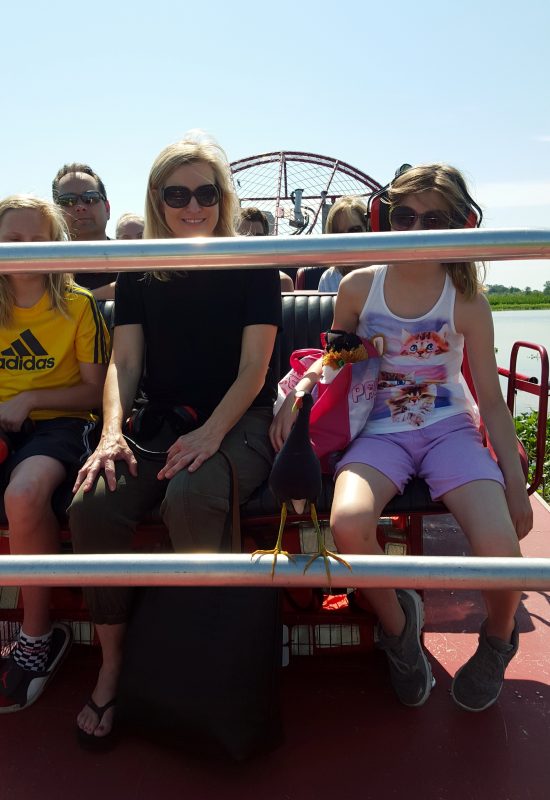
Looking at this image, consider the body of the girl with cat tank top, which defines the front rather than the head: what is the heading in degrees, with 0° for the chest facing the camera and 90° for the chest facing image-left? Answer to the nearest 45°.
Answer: approximately 0°

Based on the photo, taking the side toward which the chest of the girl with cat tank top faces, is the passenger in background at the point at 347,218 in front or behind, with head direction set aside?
behind

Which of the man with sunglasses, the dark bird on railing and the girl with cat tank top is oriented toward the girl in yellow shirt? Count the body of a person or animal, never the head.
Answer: the man with sunglasses

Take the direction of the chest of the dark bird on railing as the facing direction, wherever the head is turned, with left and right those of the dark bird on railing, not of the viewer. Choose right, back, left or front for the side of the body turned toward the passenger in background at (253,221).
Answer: back

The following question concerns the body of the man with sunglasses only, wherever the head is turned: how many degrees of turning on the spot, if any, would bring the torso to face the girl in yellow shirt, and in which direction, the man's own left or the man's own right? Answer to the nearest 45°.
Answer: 0° — they already face them

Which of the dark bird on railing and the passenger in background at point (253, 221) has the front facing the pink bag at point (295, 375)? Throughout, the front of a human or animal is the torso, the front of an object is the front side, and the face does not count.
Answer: the passenger in background

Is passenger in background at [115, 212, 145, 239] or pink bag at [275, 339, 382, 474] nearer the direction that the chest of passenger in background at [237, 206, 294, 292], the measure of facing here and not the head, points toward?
the pink bag

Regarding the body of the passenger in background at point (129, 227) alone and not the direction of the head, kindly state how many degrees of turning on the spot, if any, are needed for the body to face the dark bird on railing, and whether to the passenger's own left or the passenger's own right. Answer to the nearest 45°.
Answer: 0° — they already face it

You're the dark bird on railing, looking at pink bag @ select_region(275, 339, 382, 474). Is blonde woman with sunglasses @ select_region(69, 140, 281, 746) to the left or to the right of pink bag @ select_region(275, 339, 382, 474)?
left

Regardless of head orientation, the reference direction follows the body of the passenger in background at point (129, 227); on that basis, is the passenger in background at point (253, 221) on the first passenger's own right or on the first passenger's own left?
on the first passenger's own left
